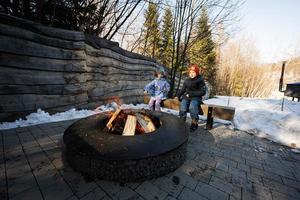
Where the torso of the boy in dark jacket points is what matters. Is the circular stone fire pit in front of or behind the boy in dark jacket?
in front

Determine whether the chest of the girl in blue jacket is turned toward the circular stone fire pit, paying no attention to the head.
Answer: yes

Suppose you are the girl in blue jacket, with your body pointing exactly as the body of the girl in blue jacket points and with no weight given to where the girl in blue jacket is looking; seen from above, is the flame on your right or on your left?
on your right

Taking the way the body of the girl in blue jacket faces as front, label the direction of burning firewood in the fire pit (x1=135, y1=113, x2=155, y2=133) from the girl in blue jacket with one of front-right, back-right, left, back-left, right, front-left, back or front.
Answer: front

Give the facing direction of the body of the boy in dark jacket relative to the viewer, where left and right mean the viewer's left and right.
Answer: facing the viewer and to the left of the viewer

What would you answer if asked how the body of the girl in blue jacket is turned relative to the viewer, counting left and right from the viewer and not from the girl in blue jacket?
facing the viewer

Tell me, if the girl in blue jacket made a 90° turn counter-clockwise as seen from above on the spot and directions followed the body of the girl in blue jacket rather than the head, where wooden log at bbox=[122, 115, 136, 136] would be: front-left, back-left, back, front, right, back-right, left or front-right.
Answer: right

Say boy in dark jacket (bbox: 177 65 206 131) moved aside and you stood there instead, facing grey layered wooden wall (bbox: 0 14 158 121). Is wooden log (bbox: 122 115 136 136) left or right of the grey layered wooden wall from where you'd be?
left

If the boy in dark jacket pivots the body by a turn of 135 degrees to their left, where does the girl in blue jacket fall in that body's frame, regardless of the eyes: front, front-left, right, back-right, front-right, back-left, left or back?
back-left
